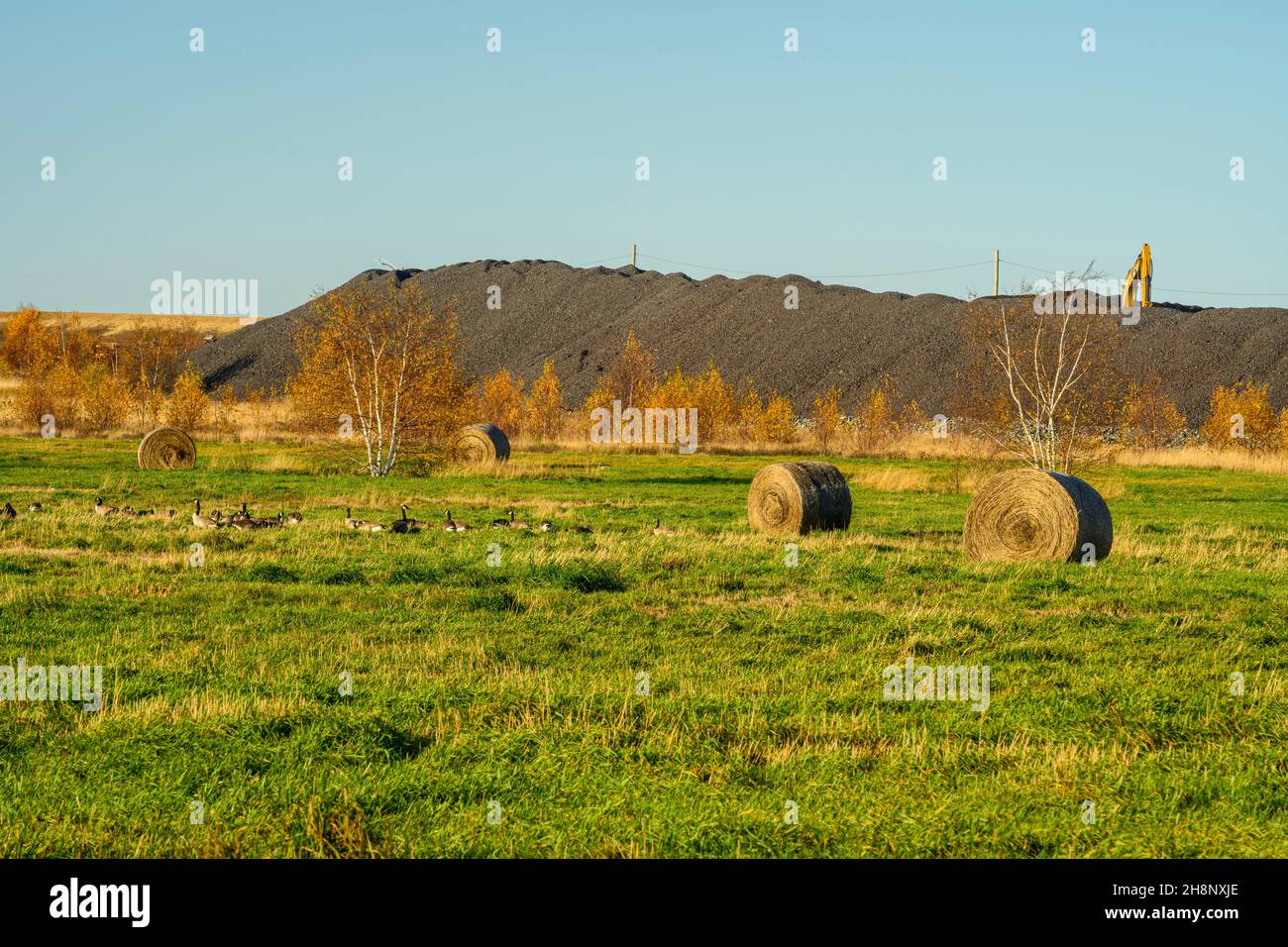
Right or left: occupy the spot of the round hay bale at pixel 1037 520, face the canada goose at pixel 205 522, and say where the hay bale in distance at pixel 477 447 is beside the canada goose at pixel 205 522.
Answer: right

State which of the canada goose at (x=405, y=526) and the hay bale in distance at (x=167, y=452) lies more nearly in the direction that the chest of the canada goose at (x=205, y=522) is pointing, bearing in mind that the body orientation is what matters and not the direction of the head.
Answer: the hay bale in distance

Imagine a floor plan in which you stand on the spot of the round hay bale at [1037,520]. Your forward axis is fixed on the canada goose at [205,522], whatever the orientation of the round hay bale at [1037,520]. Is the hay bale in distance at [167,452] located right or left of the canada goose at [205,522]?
right

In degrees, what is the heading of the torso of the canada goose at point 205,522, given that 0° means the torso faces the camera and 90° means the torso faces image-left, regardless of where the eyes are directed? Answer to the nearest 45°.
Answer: approximately 90°

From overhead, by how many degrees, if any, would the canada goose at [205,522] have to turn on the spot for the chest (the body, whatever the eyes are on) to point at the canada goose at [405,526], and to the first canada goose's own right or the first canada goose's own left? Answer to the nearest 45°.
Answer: approximately 180°

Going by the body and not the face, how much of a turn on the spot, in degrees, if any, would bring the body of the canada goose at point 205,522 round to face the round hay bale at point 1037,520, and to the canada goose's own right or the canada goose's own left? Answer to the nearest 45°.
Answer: approximately 135° to the canada goose's own left

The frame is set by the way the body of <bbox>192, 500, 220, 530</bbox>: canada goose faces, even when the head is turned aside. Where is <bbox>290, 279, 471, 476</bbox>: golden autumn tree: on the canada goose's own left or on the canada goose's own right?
on the canada goose's own right

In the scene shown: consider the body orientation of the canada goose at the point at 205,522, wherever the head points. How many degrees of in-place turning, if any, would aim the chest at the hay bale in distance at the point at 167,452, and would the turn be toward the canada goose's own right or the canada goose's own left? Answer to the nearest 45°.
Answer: approximately 90° to the canada goose's own right
